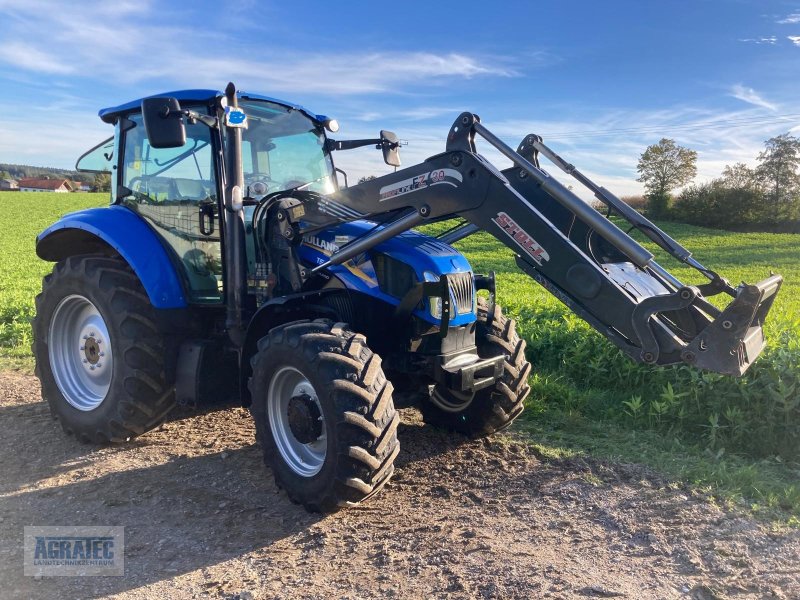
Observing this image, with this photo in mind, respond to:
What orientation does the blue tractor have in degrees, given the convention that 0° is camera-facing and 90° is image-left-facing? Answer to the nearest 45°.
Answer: approximately 315°
